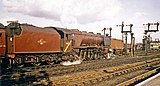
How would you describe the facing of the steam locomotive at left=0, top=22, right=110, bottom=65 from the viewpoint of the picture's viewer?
facing away from the viewer and to the right of the viewer
